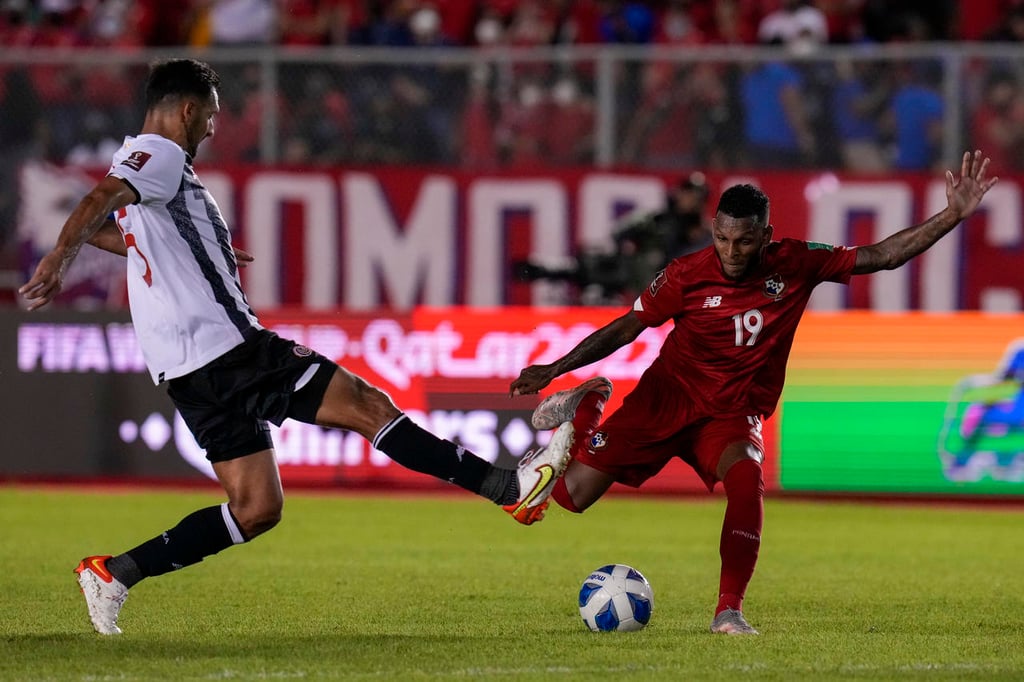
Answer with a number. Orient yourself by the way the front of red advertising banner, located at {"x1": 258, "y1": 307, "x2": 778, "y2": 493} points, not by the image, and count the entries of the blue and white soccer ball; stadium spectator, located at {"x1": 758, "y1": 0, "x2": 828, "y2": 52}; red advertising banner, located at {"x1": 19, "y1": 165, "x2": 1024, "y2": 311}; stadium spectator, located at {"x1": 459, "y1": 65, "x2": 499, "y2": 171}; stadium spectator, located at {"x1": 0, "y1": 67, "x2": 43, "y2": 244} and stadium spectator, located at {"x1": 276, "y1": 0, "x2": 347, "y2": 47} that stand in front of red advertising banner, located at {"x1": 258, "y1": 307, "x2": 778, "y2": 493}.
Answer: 1

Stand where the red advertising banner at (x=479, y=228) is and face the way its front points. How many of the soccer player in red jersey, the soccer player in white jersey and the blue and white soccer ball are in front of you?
3

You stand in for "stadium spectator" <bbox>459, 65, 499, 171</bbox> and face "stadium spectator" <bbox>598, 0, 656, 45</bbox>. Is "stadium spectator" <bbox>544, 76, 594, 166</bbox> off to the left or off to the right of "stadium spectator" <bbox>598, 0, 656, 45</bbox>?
right

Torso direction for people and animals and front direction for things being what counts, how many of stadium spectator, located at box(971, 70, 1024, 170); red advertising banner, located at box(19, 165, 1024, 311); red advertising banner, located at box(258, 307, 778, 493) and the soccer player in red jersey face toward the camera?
4

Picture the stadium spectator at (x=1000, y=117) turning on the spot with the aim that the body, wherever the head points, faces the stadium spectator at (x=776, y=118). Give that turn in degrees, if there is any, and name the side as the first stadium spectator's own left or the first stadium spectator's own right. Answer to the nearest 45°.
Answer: approximately 90° to the first stadium spectator's own right

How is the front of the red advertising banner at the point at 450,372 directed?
toward the camera

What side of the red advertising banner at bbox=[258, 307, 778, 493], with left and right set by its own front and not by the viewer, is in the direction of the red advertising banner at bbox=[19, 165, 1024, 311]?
back

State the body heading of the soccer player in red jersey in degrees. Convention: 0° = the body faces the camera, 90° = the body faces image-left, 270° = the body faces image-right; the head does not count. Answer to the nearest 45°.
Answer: approximately 0°

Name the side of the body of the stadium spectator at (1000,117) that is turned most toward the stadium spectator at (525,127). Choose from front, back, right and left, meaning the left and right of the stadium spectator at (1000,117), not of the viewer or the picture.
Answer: right

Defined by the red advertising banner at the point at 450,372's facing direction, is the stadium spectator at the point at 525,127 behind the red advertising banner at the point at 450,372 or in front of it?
behind

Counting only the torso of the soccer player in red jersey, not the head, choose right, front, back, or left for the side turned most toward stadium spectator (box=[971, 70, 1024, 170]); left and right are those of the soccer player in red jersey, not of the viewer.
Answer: back

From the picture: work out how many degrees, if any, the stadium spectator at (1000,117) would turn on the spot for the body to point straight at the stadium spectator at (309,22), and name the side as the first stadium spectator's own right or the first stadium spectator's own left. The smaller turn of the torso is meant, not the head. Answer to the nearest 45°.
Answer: approximately 90° to the first stadium spectator's own right

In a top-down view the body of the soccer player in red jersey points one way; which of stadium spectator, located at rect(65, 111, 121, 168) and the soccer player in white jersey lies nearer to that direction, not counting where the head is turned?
the soccer player in white jersey

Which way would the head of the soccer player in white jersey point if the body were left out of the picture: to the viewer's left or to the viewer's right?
to the viewer's right

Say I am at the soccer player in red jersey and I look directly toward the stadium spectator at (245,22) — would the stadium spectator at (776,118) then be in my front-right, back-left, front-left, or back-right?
front-right

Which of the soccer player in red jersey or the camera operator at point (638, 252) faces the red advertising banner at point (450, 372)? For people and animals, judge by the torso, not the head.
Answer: the camera operator

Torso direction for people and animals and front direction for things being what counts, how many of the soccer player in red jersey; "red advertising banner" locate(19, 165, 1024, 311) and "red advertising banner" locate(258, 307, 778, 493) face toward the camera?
3
